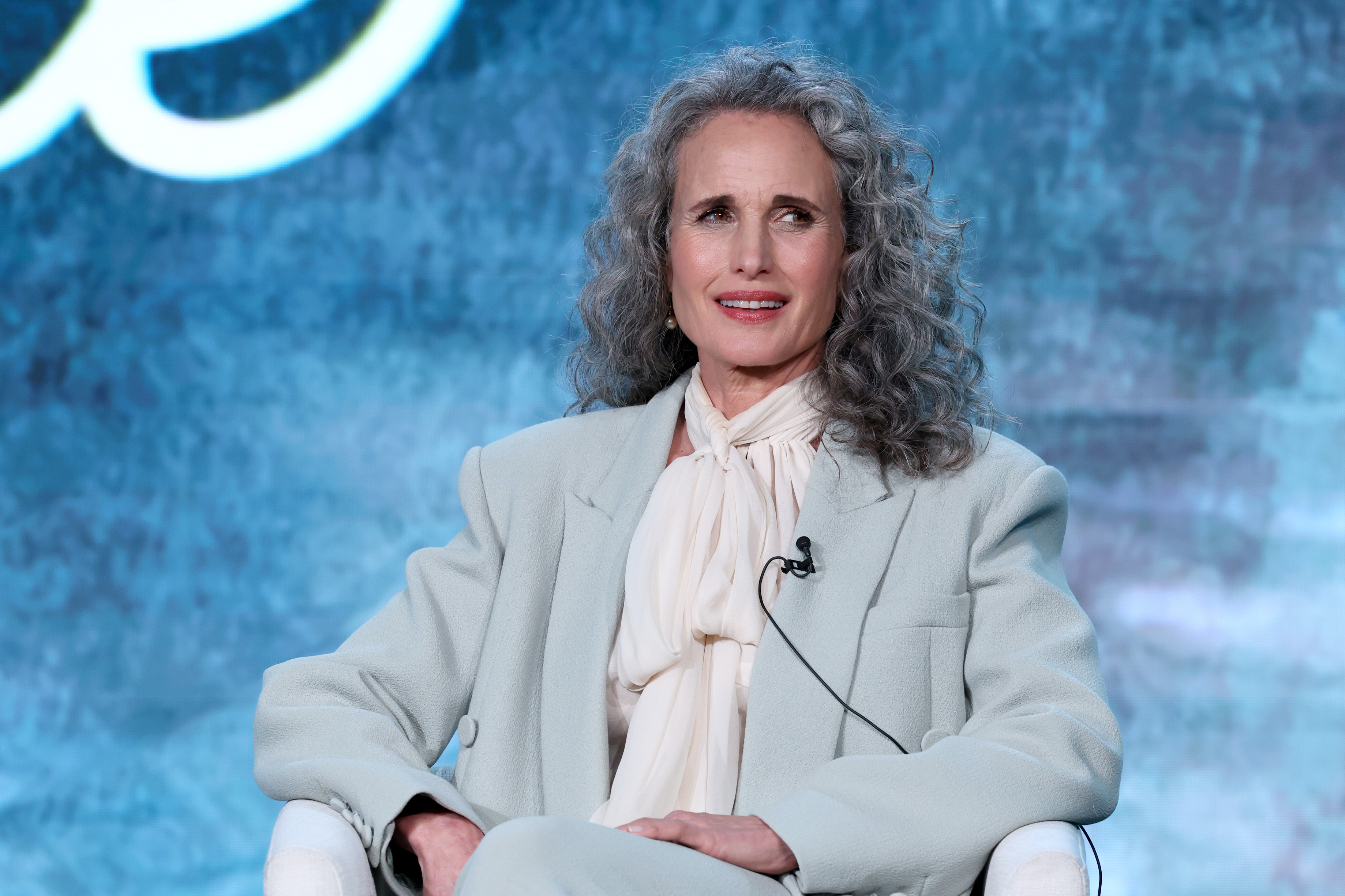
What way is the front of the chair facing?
toward the camera

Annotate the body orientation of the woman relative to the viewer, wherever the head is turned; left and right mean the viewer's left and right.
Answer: facing the viewer
